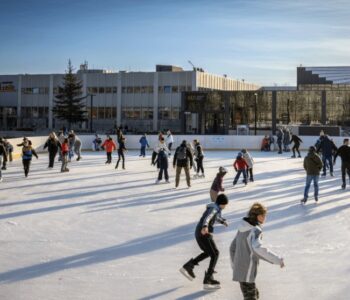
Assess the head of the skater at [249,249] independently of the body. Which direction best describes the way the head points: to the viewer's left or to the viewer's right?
to the viewer's right

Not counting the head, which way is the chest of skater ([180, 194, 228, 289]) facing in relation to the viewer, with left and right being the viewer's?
facing to the right of the viewer

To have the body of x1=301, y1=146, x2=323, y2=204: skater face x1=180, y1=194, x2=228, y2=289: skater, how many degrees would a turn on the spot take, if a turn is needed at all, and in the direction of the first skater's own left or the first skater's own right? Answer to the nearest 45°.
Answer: approximately 180°

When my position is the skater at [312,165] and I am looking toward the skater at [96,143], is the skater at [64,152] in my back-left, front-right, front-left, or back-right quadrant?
front-left

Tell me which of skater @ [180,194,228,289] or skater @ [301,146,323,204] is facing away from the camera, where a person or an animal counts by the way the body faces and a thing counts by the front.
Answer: skater @ [301,146,323,204]

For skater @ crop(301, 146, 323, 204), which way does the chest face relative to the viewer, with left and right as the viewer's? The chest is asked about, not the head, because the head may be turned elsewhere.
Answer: facing away from the viewer
